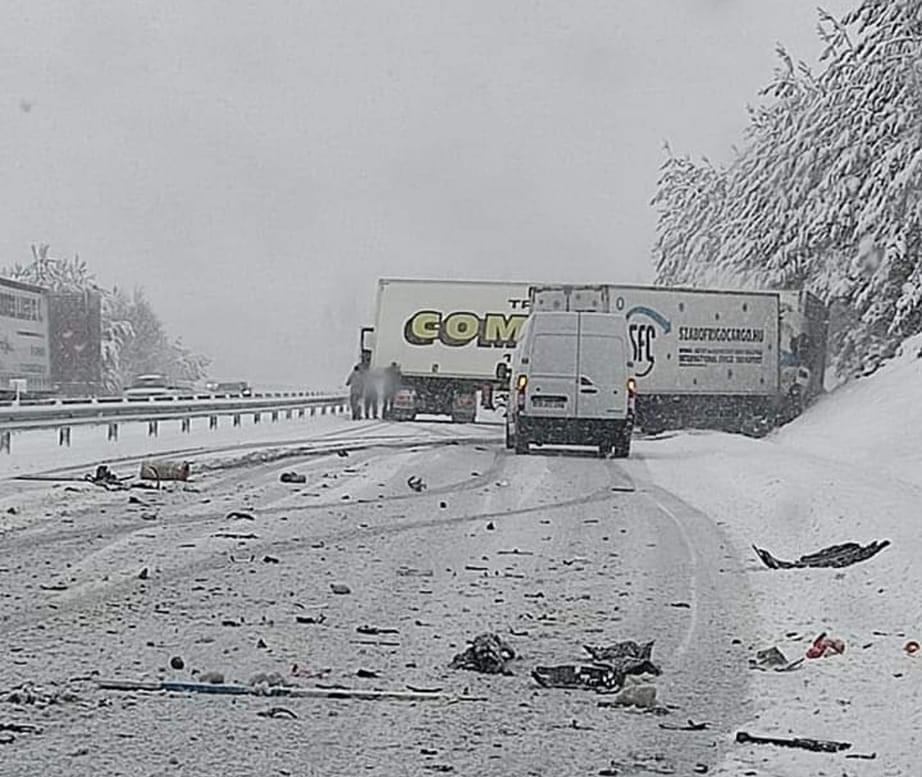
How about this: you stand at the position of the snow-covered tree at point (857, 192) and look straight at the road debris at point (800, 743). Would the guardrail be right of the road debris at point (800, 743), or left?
right

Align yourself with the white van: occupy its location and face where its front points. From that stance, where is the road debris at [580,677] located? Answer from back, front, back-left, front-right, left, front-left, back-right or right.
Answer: back

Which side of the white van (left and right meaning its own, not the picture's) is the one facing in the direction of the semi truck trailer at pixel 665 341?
front

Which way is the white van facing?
away from the camera

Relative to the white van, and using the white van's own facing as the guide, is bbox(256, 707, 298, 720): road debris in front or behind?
behind

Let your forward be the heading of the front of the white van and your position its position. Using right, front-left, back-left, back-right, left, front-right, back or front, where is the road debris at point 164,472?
back-left

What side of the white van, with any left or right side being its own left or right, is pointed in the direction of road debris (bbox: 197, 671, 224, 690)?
back

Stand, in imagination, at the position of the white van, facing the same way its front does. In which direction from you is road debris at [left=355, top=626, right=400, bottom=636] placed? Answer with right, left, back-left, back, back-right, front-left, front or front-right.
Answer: back

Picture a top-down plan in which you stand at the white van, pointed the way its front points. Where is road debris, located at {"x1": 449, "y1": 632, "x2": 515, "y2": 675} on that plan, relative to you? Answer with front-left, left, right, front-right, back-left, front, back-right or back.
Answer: back
